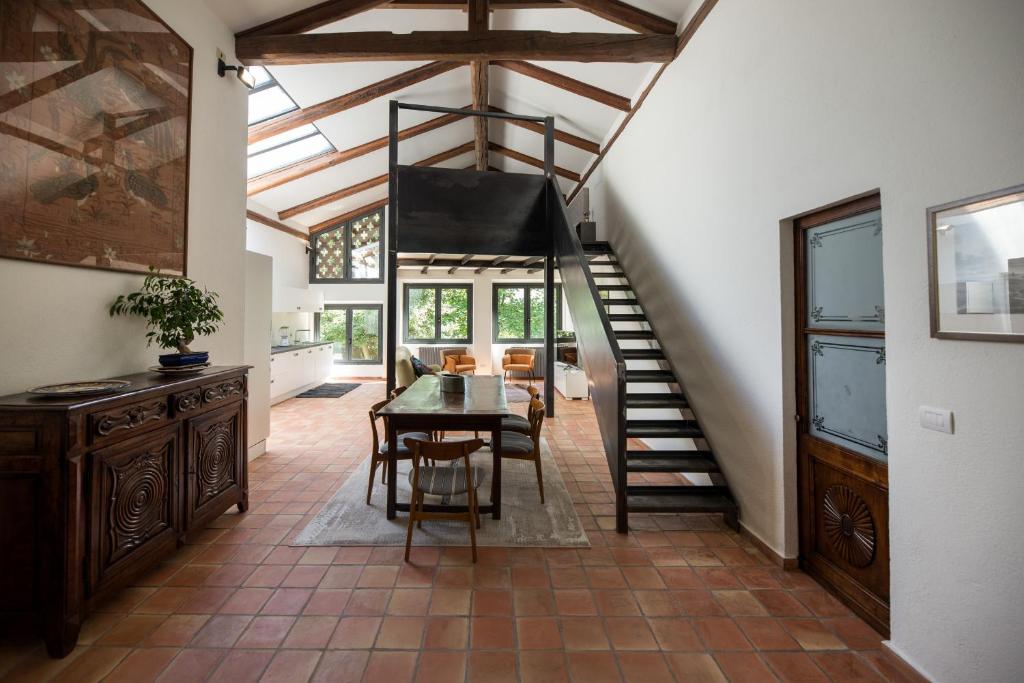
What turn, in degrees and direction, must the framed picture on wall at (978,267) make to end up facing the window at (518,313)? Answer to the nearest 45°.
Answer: approximately 90° to its right

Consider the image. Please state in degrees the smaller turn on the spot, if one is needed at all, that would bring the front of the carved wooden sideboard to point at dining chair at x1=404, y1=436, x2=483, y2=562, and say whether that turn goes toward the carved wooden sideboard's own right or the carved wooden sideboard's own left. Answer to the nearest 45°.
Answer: approximately 45° to the carved wooden sideboard's own left

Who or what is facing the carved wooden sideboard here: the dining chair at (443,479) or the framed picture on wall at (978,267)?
the framed picture on wall

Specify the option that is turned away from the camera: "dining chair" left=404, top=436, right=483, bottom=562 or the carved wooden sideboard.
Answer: the dining chair

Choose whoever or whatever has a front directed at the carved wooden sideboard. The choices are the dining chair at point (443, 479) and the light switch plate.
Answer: the light switch plate

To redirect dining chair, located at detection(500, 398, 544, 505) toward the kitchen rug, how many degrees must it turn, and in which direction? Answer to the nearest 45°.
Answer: approximately 45° to its right

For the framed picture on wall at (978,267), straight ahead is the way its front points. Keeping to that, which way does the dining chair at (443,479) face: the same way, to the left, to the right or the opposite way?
to the right

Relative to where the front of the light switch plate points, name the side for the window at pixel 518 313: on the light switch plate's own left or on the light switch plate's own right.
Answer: on the light switch plate's own right

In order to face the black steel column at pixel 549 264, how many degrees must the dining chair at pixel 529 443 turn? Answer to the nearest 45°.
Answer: approximately 90° to its right

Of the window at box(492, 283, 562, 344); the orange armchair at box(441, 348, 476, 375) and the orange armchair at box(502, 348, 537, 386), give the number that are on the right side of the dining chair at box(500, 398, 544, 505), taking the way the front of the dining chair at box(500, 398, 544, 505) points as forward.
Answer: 3

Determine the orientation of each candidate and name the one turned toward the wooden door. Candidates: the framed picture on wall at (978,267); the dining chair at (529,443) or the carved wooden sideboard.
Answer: the carved wooden sideboard

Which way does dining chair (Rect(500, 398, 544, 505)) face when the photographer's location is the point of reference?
facing to the left of the viewer

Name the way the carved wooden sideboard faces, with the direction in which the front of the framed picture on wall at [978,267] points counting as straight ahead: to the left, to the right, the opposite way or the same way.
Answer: the opposite way

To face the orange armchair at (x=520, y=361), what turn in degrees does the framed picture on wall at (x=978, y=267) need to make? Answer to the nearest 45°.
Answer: approximately 90° to its right

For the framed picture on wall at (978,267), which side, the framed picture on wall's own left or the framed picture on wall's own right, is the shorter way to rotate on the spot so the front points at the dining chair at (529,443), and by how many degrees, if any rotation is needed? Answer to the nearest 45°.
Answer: approximately 45° to the framed picture on wall's own right
